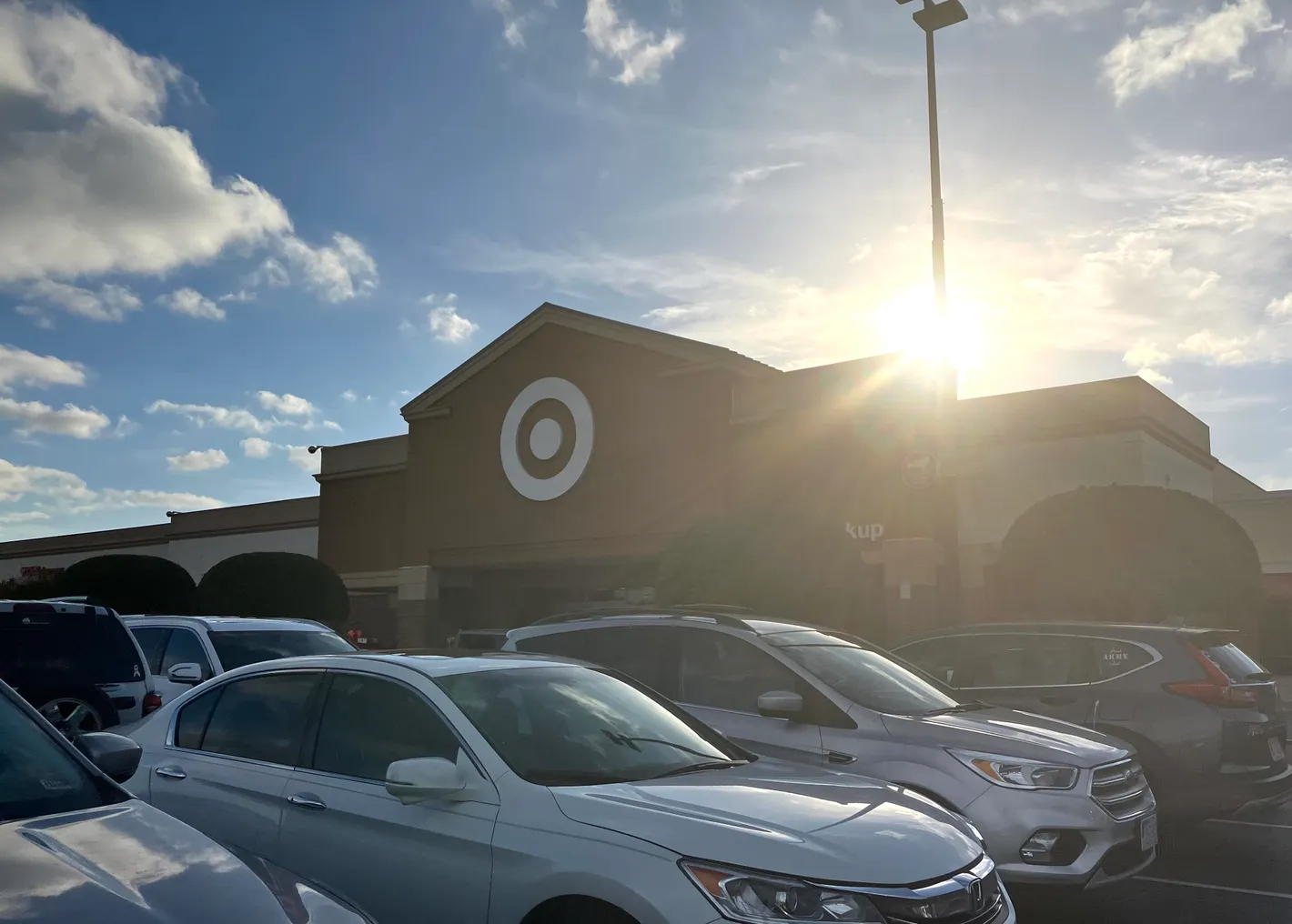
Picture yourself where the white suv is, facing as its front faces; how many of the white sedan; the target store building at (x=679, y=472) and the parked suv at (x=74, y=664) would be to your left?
1

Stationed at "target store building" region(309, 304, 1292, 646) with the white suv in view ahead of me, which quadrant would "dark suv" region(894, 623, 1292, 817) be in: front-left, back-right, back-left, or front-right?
front-left

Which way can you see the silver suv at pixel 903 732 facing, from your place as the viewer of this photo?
facing the viewer and to the right of the viewer

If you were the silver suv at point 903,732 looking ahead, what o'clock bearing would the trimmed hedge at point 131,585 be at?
The trimmed hedge is roughly at 6 o'clock from the silver suv.

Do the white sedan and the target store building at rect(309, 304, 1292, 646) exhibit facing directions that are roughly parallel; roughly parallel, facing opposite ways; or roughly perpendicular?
roughly perpendicular

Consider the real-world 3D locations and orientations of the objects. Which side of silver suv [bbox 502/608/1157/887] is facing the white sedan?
right

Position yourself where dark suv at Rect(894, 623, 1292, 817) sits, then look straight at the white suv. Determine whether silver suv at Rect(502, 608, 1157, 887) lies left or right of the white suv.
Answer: left

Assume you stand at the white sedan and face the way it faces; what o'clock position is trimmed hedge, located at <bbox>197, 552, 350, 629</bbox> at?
The trimmed hedge is roughly at 7 o'clock from the white sedan.

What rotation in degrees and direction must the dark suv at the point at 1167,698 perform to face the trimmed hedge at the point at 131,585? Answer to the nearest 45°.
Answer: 0° — it already faces it

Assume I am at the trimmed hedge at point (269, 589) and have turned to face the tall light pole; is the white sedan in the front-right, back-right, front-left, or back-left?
front-right

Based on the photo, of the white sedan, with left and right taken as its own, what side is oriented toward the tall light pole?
left

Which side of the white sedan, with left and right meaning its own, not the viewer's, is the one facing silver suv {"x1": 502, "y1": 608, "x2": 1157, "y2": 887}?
left

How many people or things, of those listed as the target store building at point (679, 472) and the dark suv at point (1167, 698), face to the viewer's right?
0

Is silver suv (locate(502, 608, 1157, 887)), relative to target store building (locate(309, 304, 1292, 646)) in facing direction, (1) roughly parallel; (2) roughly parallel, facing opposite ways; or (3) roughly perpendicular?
roughly perpendicular

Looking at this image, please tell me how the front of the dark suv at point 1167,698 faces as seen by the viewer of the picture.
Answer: facing away from the viewer and to the left of the viewer

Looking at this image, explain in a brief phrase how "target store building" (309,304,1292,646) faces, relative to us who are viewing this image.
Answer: facing the viewer and to the left of the viewer
